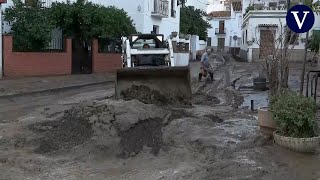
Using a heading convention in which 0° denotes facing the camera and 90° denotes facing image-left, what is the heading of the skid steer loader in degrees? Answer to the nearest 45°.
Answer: approximately 0°

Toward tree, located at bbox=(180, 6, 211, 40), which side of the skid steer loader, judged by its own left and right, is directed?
back

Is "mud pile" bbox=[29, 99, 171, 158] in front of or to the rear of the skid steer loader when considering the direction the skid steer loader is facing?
in front

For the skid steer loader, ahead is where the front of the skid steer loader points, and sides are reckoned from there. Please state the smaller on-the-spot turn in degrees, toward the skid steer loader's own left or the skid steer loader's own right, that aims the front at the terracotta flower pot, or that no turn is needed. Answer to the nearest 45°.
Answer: approximately 45° to the skid steer loader's own left

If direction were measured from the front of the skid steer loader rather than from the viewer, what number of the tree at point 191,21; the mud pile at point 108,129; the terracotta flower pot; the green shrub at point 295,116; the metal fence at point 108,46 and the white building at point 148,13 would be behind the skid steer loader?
3

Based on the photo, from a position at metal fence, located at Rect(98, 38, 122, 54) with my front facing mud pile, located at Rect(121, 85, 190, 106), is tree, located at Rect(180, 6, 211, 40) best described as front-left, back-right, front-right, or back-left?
back-left

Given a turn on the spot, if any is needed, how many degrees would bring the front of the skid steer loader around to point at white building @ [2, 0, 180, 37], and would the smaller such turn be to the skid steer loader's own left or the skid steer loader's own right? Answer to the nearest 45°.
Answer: approximately 180°

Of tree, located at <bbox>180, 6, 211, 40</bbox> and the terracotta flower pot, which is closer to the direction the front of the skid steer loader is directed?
the terracotta flower pot

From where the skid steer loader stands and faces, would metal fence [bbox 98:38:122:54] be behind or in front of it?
behind

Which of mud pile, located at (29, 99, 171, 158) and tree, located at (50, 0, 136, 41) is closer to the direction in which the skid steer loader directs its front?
the mud pile

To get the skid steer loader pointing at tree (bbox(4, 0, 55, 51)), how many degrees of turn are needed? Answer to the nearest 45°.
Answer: approximately 135° to its right
